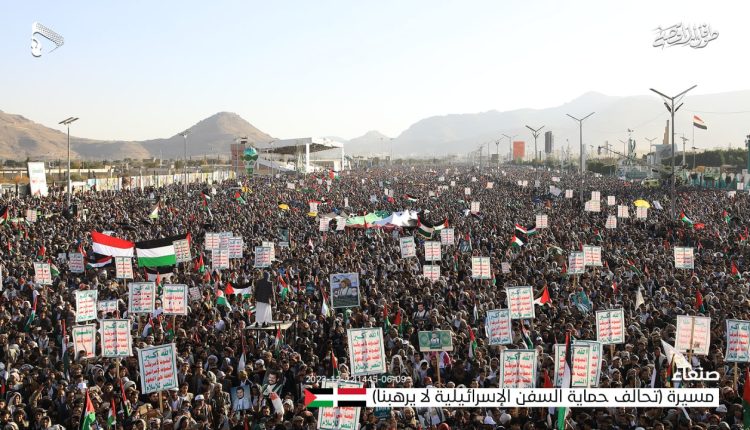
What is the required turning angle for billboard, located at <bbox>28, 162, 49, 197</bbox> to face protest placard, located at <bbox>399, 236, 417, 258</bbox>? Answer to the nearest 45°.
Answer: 0° — it already faces it

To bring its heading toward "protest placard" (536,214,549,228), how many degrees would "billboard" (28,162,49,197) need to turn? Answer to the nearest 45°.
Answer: approximately 45° to its left

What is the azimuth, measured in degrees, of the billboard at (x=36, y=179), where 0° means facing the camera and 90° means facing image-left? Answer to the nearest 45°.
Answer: approximately 0°

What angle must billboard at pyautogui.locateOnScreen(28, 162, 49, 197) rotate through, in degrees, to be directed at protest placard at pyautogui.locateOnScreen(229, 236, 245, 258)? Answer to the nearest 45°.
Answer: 0° — it already faces it

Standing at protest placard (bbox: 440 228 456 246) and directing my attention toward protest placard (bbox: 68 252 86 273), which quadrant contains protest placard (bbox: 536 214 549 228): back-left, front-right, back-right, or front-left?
back-right

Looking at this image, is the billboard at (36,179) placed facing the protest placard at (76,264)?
yes

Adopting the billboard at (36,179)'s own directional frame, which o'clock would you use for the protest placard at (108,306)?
The protest placard is roughly at 12 o'clock from the billboard.
